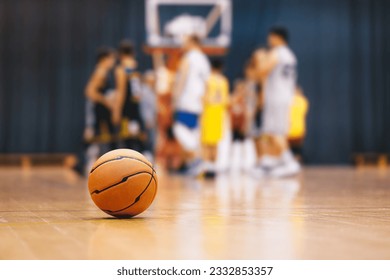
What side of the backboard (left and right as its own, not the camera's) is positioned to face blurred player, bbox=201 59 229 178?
front

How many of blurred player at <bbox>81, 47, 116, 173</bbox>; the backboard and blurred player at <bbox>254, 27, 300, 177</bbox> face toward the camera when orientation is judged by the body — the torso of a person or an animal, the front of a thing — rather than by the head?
1

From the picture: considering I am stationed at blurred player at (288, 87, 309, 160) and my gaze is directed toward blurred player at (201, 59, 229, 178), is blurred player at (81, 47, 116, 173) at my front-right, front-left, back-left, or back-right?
front-right

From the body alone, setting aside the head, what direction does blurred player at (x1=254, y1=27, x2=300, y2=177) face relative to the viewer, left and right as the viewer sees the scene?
facing away from the viewer and to the left of the viewer

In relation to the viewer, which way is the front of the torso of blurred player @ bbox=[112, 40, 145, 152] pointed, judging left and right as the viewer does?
facing the viewer and to the right of the viewer

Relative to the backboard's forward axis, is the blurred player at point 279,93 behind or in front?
in front

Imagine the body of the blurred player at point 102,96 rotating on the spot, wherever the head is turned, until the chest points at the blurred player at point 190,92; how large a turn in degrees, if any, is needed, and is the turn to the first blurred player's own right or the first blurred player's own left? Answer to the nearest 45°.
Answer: approximately 45° to the first blurred player's own right

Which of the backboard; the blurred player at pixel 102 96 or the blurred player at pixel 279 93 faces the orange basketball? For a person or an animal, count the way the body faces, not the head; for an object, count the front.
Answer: the backboard

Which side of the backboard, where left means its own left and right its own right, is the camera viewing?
front

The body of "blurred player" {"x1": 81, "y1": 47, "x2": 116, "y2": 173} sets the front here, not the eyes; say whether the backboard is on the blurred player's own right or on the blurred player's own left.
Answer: on the blurred player's own left

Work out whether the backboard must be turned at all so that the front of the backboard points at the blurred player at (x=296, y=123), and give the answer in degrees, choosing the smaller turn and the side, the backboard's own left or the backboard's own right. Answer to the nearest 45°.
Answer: approximately 45° to the backboard's own left

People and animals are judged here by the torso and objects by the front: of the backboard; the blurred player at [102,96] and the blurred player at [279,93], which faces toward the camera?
the backboard

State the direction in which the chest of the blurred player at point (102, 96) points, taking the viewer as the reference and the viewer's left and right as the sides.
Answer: facing to the right of the viewer

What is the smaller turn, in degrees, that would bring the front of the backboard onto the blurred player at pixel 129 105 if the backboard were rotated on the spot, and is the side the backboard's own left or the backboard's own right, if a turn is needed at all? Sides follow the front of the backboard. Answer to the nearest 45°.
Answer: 0° — it already faces them

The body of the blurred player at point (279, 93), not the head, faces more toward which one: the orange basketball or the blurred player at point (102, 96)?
the blurred player
